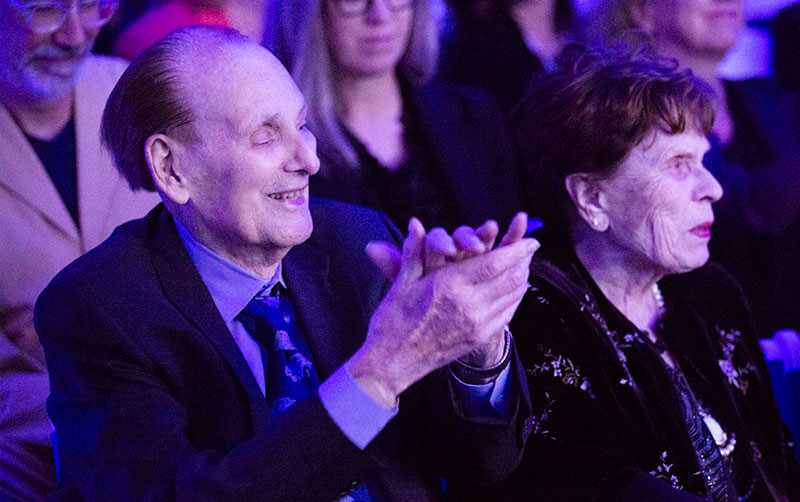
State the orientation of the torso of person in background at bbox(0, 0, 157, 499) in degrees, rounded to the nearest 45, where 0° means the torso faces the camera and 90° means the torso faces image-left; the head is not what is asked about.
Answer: approximately 315°

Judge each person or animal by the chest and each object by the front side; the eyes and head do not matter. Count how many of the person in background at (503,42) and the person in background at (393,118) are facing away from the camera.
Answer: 0

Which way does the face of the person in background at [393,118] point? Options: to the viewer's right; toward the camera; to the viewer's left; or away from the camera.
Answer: toward the camera

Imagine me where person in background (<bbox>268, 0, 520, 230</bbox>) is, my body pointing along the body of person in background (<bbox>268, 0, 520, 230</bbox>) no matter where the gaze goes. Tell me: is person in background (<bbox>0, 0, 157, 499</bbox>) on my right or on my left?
on my right

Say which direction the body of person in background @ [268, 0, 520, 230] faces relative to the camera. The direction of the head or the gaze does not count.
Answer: toward the camera

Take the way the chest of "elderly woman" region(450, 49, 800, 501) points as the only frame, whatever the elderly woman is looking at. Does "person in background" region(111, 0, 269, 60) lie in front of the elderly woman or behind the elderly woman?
behind

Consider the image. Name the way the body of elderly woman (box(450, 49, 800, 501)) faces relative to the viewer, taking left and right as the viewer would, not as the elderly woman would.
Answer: facing the viewer and to the right of the viewer

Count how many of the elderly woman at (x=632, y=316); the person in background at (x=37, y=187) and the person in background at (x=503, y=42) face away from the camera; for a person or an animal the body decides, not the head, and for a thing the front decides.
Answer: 0

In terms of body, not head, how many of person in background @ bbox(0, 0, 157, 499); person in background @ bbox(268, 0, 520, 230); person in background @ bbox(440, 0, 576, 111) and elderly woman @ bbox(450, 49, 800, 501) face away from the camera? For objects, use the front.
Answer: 0

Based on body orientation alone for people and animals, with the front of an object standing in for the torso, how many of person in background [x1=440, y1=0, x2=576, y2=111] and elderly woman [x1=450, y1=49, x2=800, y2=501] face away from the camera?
0

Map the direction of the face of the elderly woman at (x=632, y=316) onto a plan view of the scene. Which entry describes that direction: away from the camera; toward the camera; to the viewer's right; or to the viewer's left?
to the viewer's right

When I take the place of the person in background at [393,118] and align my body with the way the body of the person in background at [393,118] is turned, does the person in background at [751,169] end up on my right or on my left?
on my left

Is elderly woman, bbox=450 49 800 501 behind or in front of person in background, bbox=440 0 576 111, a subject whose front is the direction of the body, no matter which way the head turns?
in front

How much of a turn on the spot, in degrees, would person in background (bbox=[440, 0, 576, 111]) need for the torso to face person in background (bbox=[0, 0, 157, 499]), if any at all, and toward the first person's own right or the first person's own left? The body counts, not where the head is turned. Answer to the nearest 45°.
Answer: approximately 90° to the first person's own right
